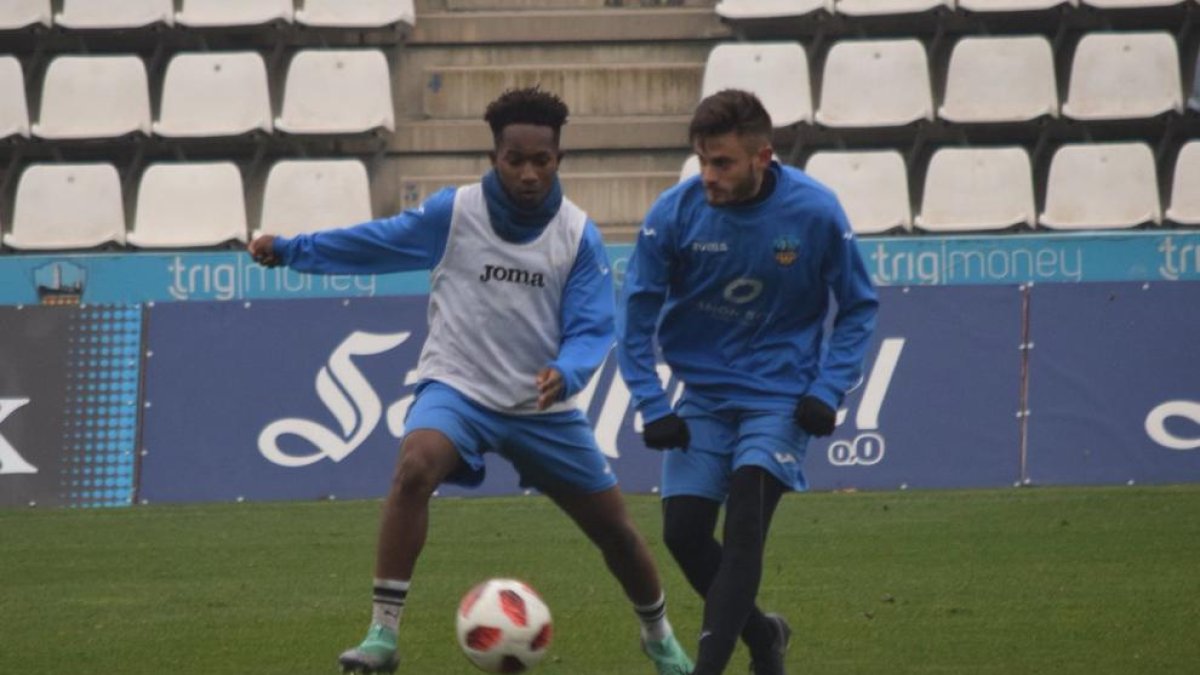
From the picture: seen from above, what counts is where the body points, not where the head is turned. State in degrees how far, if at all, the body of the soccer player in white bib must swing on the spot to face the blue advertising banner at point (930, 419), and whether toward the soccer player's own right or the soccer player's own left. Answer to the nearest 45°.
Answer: approximately 135° to the soccer player's own left

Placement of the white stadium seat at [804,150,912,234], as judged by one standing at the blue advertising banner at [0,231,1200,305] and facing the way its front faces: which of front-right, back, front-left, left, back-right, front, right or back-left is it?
back

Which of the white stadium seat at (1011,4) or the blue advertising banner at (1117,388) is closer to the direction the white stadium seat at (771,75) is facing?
the blue advertising banner
